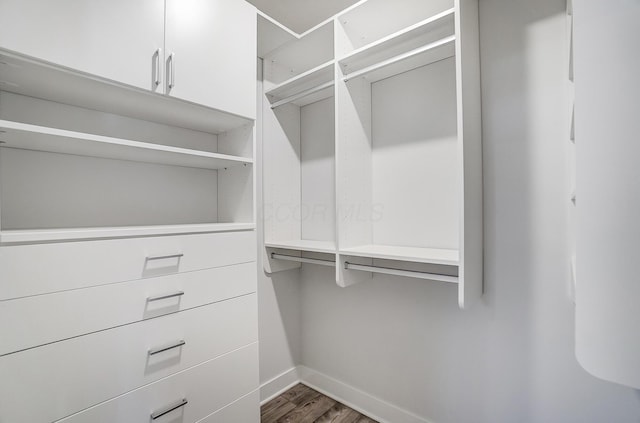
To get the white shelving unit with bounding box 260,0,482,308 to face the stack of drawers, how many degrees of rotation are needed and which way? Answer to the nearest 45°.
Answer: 0° — it already faces it
